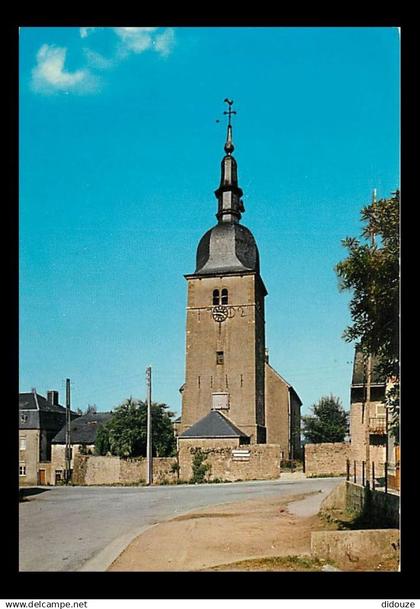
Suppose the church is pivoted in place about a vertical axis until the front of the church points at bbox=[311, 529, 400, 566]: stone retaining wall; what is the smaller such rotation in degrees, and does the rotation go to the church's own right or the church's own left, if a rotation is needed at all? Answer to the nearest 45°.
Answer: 0° — it already faces it

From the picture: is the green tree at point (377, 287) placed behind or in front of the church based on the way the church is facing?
in front

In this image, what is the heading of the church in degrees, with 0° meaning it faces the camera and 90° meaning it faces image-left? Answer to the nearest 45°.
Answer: approximately 0°
